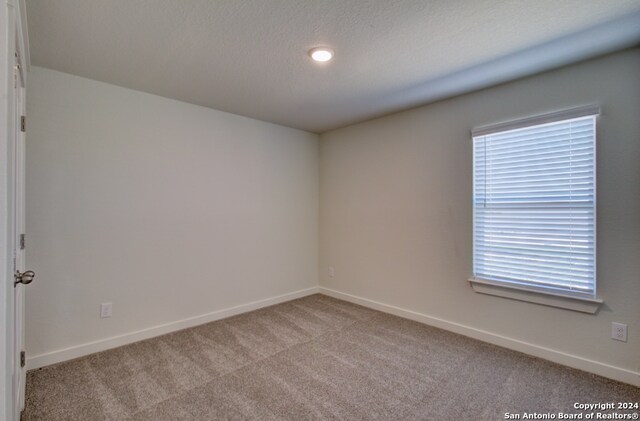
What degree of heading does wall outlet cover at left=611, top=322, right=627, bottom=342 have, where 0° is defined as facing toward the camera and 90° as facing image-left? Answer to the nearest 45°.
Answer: approximately 0°

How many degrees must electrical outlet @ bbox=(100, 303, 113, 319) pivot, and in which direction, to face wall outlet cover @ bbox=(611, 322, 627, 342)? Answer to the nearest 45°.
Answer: approximately 45° to its left

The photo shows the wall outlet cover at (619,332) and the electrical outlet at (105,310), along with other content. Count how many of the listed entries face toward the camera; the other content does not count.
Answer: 2

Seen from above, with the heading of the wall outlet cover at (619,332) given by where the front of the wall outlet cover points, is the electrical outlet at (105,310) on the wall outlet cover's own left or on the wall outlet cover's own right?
on the wall outlet cover's own right

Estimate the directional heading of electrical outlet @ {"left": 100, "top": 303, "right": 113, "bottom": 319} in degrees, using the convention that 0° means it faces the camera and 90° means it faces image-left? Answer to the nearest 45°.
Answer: approximately 0°

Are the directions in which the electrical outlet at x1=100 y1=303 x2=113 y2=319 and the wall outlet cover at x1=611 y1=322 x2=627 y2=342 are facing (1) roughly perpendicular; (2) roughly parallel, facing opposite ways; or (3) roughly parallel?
roughly perpendicular
